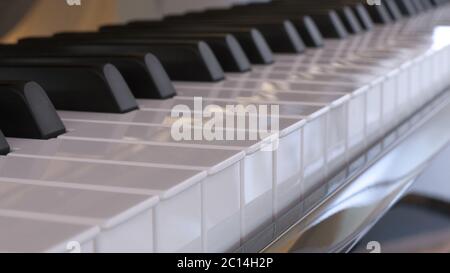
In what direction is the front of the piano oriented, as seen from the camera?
facing the viewer and to the right of the viewer
